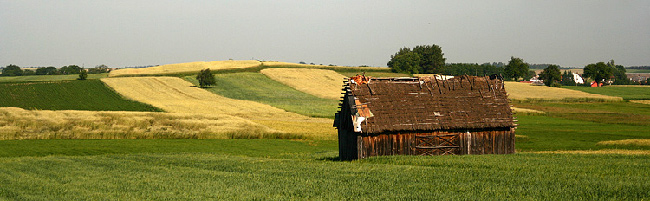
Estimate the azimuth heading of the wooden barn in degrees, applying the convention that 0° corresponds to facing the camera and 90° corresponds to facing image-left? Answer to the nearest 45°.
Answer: approximately 0°
